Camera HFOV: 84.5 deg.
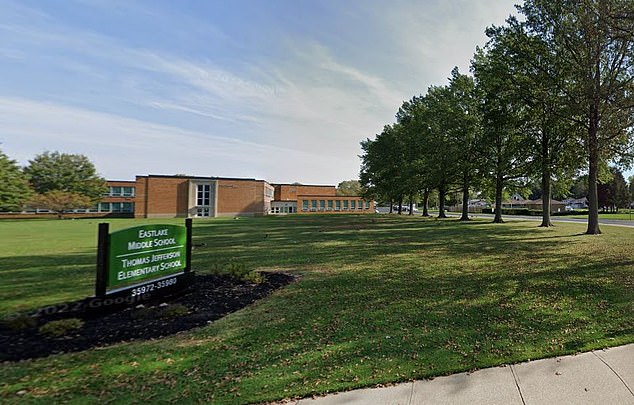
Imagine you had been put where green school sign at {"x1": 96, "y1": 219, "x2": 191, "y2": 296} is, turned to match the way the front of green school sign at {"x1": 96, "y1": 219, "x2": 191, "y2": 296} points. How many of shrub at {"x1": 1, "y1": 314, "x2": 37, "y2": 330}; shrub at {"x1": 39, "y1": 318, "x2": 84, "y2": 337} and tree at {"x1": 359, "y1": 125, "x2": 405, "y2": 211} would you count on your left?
1

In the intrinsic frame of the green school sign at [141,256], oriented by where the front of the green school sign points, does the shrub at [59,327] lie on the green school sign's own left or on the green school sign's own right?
on the green school sign's own right

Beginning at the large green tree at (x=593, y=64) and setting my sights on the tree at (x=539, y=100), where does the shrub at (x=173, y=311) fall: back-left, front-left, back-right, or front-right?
back-left

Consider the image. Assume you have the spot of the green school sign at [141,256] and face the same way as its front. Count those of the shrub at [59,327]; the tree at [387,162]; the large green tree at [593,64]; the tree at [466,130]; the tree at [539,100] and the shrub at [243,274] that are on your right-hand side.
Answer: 1

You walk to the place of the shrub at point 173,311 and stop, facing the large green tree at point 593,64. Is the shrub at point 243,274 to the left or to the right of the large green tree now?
left

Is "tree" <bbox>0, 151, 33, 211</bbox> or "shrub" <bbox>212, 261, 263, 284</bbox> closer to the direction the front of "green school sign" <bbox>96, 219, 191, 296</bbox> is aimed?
the shrub

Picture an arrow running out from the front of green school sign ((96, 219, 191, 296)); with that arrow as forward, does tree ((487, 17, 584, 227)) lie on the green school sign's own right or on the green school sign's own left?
on the green school sign's own left

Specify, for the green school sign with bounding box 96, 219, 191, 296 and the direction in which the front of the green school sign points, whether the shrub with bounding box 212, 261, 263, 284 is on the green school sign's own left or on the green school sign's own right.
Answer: on the green school sign's own left

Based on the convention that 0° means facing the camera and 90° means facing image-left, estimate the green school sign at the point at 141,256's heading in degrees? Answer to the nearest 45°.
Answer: approximately 315°

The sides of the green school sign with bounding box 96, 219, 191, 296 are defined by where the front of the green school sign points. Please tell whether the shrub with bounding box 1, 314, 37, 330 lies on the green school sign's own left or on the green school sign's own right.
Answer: on the green school sign's own right

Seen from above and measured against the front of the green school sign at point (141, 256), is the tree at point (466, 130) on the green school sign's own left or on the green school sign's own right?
on the green school sign's own left
